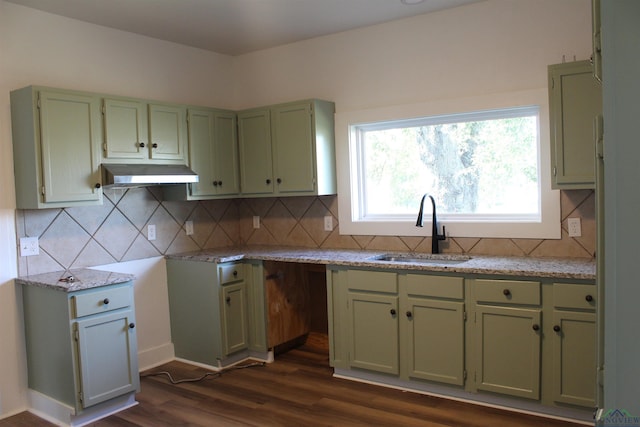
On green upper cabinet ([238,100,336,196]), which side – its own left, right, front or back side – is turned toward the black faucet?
left

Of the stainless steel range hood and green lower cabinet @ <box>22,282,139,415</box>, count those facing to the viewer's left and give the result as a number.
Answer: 0

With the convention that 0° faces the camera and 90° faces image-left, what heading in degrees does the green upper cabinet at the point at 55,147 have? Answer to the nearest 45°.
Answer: approximately 315°

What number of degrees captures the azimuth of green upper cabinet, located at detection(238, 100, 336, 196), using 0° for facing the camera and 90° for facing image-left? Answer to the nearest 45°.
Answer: approximately 45°

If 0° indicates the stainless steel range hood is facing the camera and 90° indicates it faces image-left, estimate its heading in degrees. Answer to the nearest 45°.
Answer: approximately 315°

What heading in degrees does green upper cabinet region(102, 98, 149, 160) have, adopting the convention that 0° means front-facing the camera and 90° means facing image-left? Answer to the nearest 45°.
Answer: approximately 315°

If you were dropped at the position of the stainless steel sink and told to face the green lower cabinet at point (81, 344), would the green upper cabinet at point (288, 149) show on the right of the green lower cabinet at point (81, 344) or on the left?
right
